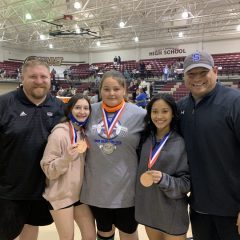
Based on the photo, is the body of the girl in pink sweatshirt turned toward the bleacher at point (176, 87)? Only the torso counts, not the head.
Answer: no

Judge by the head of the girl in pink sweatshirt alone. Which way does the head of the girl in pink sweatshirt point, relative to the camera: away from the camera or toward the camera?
toward the camera

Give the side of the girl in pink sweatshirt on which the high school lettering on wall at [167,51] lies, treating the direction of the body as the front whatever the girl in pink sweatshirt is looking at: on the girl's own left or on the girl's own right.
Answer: on the girl's own left

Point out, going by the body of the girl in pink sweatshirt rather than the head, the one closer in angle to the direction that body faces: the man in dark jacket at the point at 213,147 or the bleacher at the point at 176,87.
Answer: the man in dark jacket

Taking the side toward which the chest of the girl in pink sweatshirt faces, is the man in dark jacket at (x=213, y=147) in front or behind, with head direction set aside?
in front

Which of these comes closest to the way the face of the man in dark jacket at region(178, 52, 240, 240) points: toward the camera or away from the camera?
toward the camera

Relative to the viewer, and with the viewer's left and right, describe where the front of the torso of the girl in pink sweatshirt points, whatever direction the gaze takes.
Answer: facing the viewer and to the right of the viewer

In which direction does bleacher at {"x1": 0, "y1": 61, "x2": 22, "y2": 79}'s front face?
toward the camera

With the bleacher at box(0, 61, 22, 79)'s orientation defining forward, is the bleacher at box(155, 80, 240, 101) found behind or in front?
in front

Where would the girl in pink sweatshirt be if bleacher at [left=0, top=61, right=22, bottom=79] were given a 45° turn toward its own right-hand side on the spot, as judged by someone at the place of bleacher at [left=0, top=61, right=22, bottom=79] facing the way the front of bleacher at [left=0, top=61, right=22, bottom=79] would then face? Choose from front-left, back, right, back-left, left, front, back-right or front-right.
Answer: front-left
